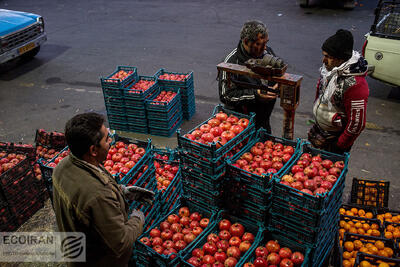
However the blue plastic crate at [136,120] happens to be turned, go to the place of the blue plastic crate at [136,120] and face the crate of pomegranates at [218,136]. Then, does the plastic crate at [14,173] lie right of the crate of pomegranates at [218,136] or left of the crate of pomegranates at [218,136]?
right

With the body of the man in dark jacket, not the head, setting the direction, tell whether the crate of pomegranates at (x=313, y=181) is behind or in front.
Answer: in front

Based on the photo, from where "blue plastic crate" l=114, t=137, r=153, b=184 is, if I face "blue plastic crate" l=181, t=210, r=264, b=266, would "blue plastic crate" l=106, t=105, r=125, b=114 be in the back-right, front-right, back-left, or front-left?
back-left

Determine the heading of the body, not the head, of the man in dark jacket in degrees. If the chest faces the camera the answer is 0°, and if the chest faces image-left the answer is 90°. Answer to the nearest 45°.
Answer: approximately 315°

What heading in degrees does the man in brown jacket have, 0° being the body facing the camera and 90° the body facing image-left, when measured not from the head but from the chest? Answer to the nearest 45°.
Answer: approximately 225°

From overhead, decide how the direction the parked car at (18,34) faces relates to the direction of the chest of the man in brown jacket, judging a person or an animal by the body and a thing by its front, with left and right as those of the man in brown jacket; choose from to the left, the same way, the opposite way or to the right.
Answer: to the right

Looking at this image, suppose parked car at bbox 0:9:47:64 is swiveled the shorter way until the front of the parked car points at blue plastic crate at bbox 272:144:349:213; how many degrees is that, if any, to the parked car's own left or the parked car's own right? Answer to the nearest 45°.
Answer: approximately 45° to the parked car's own right

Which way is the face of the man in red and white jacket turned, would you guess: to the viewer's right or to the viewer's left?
to the viewer's left

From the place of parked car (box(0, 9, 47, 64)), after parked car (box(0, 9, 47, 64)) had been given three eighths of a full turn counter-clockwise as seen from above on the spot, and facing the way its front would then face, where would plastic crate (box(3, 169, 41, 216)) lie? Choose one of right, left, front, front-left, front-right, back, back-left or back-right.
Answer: back

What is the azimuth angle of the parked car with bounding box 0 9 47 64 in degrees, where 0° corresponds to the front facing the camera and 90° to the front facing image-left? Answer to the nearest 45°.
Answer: approximately 315°

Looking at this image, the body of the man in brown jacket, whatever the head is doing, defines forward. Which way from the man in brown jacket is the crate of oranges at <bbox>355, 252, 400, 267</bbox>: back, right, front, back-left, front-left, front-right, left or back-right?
front-right
